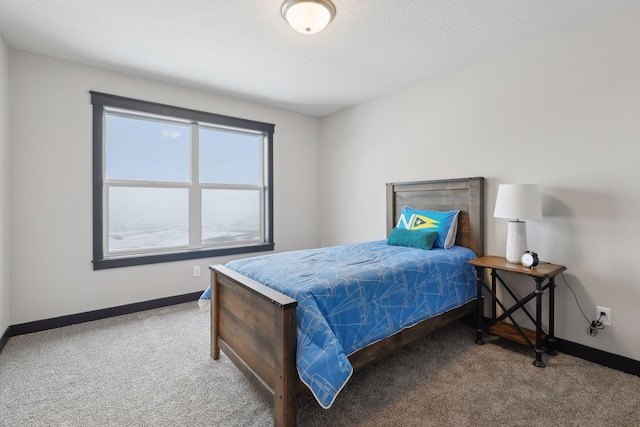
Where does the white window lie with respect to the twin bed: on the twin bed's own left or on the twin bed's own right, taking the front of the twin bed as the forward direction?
on the twin bed's own right

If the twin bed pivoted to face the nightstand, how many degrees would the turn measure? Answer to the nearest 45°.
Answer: approximately 135° to its left

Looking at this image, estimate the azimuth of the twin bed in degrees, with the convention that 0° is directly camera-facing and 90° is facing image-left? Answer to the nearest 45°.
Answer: approximately 45°

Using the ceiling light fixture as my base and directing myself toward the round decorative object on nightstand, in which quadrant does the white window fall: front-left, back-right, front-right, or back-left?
back-left

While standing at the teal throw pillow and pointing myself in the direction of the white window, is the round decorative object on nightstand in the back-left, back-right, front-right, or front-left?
back-left

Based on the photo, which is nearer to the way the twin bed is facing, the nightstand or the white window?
the white window

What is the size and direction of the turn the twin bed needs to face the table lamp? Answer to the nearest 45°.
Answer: approximately 135° to its left

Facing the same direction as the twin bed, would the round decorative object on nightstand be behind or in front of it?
behind
